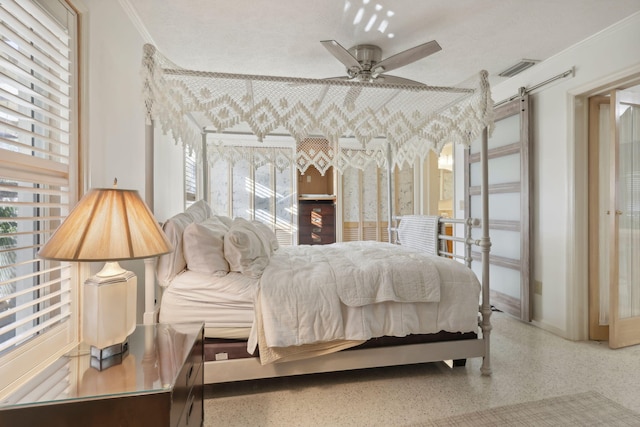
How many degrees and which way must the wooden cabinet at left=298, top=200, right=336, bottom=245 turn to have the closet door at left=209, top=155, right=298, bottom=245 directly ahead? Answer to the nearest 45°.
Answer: approximately 90° to its right

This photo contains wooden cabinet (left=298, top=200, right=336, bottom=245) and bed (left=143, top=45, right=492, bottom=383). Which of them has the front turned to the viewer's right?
the bed

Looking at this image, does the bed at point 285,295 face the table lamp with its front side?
no

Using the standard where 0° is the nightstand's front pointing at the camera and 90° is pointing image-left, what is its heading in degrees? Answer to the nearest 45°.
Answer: approximately 270°

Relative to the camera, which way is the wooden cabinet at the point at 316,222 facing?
toward the camera

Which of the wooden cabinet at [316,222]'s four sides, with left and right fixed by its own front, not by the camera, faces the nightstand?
front

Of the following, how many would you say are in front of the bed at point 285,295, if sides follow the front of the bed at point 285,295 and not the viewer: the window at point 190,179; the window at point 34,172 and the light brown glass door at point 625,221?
1

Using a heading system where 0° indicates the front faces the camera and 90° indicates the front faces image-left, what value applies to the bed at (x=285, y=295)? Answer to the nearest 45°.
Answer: approximately 270°

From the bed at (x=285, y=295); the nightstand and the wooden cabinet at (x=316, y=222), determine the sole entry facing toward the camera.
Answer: the wooden cabinet

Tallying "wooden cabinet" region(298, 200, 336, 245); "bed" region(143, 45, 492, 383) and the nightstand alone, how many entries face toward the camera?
1

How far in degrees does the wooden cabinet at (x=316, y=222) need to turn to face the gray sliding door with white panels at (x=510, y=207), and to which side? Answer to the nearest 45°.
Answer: approximately 45° to its left

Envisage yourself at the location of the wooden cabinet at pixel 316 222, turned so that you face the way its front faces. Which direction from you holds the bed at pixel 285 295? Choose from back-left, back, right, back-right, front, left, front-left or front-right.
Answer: front

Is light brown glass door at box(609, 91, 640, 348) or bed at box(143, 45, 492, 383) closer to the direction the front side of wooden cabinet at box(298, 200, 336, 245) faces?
the bed

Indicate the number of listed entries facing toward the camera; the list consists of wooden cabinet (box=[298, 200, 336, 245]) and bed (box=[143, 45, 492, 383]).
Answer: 1

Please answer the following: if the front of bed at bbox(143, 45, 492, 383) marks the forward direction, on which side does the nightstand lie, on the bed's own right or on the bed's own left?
on the bed's own right
